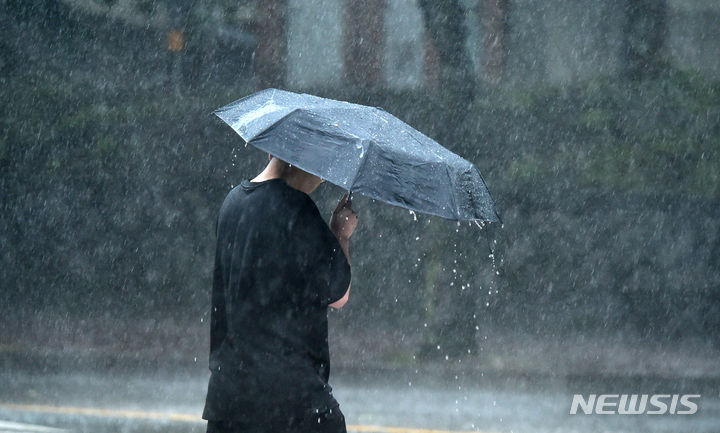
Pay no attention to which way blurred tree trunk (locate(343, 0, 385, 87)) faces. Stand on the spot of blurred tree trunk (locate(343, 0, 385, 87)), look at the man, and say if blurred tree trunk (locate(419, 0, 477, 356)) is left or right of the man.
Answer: left

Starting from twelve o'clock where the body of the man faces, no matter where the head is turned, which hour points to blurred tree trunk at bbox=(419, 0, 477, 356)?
The blurred tree trunk is roughly at 11 o'clock from the man.

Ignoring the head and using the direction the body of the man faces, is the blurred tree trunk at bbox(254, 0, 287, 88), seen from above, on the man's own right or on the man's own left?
on the man's own left

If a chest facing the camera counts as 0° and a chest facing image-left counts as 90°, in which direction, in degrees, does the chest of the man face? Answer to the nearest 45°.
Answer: approximately 225°

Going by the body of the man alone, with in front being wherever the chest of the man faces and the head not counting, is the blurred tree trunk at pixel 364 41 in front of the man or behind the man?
in front
